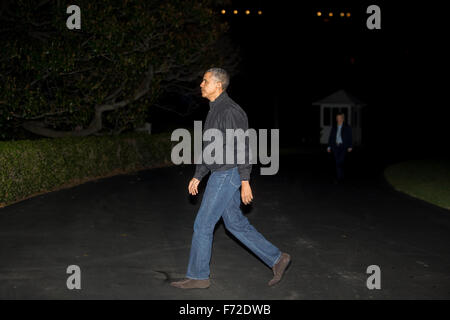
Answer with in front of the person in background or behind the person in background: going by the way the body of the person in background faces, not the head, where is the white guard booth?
behind

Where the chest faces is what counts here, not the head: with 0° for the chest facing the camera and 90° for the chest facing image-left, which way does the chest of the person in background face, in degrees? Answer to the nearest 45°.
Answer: approximately 0°

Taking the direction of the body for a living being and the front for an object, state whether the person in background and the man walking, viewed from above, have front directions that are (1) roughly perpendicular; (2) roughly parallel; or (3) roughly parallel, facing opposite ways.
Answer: roughly perpendicular

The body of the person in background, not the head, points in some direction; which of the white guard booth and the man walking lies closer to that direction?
the man walking

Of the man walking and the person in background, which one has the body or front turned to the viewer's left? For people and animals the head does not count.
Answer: the man walking

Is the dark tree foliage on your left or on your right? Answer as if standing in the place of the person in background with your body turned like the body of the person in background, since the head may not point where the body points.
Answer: on your right

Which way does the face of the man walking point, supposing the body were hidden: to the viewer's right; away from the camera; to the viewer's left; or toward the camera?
to the viewer's left

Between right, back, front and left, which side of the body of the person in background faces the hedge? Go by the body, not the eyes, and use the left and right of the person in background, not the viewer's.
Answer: right

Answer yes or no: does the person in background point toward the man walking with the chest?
yes

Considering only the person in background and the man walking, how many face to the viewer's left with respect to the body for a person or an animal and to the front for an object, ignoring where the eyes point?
1

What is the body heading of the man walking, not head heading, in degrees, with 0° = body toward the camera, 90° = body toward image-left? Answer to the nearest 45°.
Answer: approximately 90°
